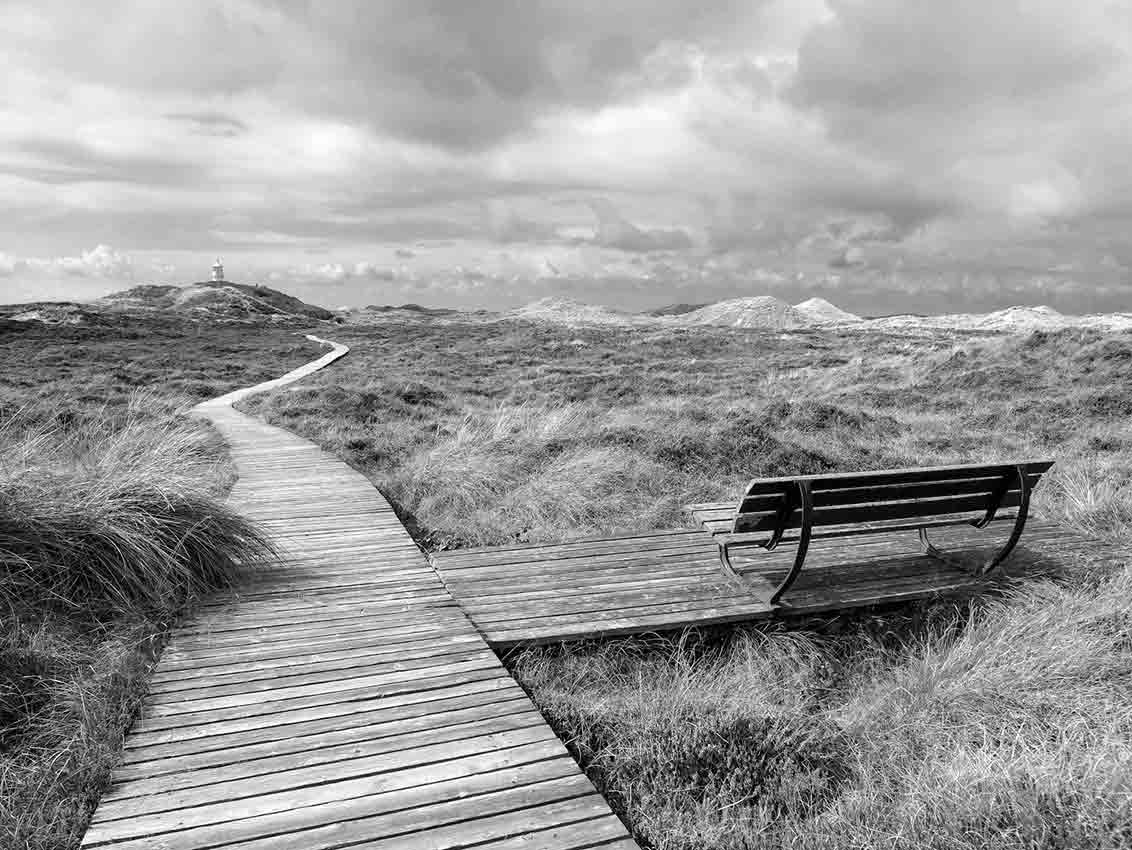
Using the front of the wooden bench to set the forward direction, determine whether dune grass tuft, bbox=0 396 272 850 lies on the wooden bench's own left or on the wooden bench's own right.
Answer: on the wooden bench's own left

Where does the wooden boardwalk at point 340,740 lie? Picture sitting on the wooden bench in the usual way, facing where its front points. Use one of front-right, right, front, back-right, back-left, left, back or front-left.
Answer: left

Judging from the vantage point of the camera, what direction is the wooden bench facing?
facing away from the viewer and to the left of the viewer
